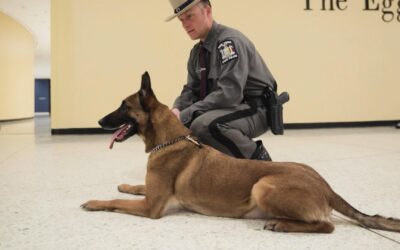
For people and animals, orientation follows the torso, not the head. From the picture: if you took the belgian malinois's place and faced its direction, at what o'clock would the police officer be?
The police officer is roughly at 3 o'clock from the belgian malinois.

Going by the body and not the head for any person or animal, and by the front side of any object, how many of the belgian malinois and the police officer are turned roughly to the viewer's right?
0

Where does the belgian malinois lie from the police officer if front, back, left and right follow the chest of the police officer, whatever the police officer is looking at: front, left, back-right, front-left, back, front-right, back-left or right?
front-left

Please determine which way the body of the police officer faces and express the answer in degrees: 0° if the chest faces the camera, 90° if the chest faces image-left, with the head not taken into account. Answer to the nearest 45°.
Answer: approximately 45°

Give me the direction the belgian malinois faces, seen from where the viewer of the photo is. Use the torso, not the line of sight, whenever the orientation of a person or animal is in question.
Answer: facing to the left of the viewer
